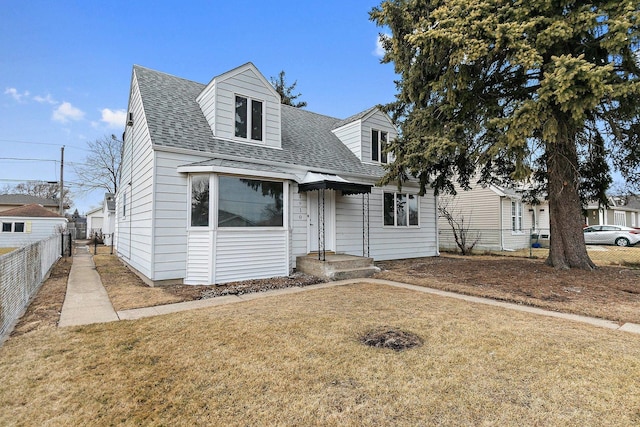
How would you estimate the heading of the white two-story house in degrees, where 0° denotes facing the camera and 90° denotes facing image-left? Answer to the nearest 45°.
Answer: approximately 315°

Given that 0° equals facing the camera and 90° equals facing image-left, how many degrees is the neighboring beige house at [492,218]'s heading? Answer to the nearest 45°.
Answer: approximately 315°

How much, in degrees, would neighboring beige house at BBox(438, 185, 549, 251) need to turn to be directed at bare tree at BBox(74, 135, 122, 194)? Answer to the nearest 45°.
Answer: approximately 135° to its right

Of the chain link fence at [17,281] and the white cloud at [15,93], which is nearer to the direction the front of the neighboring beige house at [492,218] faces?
the chain link fence

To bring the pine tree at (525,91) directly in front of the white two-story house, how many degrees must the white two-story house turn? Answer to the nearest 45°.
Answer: approximately 45° to its left

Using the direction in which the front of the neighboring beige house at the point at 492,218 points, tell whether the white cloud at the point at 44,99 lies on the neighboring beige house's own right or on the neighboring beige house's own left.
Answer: on the neighboring beige house's own right

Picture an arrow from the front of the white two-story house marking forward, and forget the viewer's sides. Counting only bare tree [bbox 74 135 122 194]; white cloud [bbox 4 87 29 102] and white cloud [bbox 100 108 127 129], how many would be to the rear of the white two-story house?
3

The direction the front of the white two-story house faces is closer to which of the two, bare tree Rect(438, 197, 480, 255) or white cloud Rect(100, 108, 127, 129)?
the bare tree

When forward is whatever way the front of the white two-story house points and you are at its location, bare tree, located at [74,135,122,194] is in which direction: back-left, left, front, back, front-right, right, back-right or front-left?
back

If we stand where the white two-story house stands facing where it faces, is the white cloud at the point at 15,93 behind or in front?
behind

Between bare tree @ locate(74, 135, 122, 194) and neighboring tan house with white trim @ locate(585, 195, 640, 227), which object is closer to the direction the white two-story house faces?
the neighboring tan house with white trim
